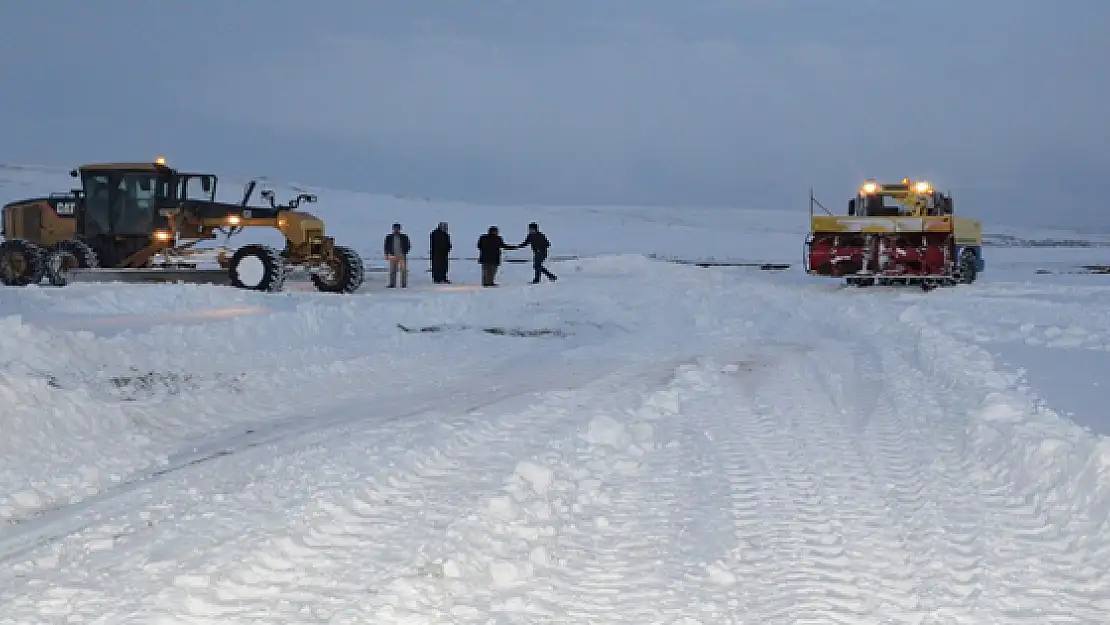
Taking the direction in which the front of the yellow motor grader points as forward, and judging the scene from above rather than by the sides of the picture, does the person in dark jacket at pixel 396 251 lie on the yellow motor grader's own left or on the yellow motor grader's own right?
on the yellow motor grader's own left

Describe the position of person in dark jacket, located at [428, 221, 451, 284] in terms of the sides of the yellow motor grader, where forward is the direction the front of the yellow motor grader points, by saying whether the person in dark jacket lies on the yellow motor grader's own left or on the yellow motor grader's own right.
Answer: on the yellow motor grader's own left

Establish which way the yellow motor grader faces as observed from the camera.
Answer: facing the viewer and to the right of the viewer

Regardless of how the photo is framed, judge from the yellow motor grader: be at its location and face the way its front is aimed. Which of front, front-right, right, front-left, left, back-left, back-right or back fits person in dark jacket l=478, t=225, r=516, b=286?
front-left
